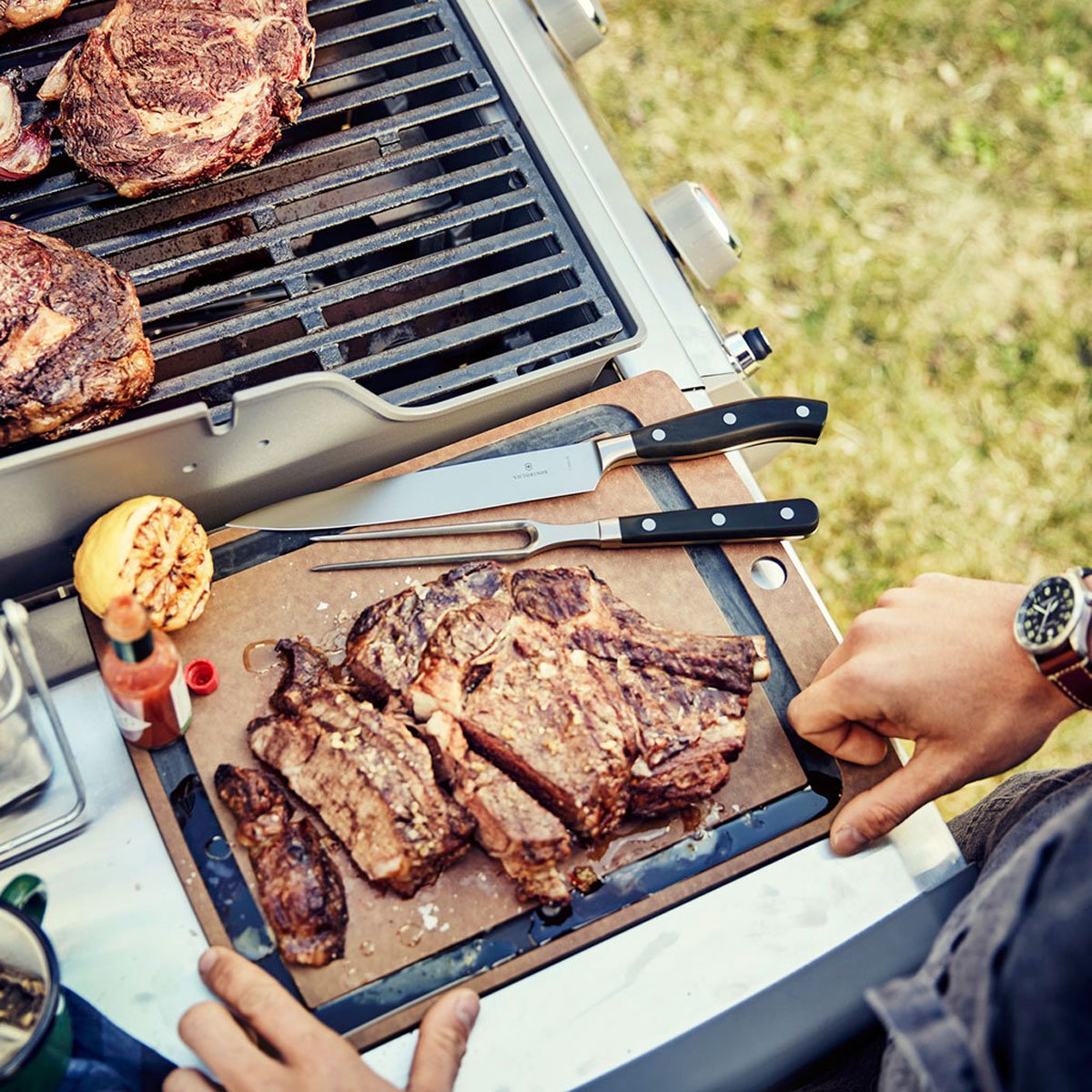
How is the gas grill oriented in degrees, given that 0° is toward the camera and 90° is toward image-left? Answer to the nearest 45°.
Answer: approximately 270°
